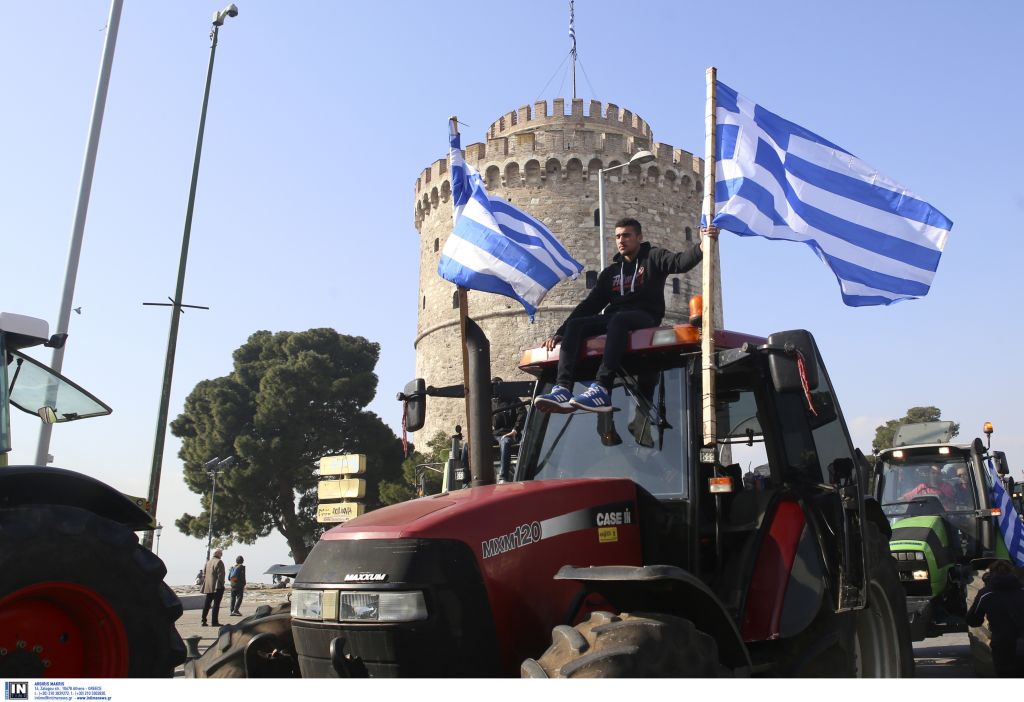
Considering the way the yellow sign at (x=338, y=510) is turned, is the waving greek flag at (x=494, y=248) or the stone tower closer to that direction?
the waving greek flag

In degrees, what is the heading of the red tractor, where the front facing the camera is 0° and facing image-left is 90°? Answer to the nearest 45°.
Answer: approximately 45°

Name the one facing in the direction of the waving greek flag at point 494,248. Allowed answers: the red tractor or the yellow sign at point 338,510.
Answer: the yellow sign

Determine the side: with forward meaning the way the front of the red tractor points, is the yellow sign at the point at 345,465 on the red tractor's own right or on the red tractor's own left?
on the red tractor's own right

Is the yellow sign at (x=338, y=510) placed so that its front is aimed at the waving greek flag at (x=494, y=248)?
yes

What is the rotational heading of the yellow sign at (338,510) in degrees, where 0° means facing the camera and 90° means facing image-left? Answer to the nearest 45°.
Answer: approximately 0°

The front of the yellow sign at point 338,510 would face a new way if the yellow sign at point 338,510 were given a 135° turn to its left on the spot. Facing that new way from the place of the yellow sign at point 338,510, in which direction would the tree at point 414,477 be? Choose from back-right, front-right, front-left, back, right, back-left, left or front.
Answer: front-left

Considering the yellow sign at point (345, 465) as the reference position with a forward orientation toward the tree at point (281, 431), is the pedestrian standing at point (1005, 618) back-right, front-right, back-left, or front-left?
back-right

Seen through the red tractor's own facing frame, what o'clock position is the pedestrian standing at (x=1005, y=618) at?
The pedestrian standing is roughly at 6 o'clock from the red tractor.

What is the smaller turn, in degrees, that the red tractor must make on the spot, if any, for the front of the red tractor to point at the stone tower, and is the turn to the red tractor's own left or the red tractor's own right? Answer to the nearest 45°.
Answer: approximately 135° to the red tractor's own right
